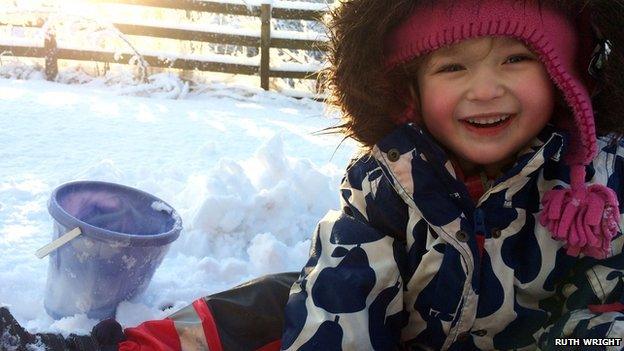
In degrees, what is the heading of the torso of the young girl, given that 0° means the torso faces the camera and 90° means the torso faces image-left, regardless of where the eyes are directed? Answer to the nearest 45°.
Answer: approximately 0°

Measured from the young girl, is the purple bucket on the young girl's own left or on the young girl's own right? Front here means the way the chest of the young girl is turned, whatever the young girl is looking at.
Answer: on the young girl's own right
